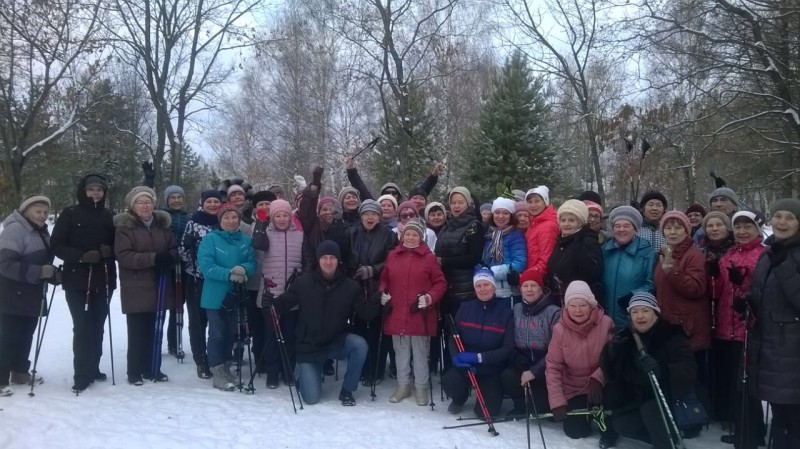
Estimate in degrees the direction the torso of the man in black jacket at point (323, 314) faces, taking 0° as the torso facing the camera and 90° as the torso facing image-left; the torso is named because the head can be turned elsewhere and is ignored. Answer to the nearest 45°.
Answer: approximately 0°

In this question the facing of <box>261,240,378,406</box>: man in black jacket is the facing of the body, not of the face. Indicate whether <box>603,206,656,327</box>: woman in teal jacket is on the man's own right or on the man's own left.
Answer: on the man's own left

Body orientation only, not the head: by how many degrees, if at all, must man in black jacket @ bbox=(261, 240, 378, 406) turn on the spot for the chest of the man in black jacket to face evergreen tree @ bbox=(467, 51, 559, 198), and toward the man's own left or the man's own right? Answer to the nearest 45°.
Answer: approximately 135° to the man's own left
